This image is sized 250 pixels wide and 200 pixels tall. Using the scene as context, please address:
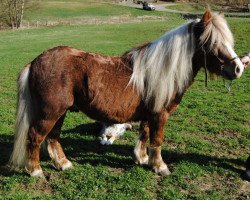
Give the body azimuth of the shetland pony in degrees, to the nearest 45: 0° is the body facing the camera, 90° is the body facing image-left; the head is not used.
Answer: approximately 270°

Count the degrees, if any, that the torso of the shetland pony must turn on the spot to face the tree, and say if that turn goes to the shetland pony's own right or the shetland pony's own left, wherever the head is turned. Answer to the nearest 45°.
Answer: approximately 90° to the shetland pony's own left
